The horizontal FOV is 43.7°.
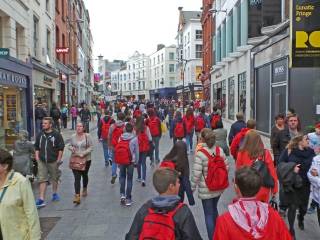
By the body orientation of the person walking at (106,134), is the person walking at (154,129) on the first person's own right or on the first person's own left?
on the first person's own right

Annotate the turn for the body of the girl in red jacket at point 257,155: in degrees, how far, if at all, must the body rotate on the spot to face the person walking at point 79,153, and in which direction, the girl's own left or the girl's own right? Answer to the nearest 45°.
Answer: approximately 45° to the girl's own left

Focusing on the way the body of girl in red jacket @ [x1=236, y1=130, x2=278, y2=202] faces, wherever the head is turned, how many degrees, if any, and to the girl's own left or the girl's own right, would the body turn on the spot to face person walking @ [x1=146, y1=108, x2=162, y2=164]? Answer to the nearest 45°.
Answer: approximately 45° to the girl's own left

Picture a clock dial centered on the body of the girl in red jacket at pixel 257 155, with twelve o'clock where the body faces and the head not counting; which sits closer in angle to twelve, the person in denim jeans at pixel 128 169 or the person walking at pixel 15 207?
the person in denim jeans

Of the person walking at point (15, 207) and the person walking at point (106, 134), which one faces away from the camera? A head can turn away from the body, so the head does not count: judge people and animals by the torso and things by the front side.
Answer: the person walking at point (106, 134)

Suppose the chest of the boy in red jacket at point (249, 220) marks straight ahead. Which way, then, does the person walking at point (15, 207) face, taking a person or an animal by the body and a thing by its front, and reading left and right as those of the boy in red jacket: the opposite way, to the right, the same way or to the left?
the opposite way

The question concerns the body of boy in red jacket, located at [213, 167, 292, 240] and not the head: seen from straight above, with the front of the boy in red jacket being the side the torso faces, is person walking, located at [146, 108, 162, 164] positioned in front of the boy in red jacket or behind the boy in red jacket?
in front

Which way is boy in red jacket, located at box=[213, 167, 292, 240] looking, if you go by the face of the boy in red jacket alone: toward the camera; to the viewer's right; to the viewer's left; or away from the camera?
away from the camera

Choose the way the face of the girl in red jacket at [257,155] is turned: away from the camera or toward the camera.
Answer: away from the camera

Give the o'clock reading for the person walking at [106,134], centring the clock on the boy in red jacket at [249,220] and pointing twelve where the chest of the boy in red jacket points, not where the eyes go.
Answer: The person walking is roughly at 11 o'clock from the boy in red jacket.

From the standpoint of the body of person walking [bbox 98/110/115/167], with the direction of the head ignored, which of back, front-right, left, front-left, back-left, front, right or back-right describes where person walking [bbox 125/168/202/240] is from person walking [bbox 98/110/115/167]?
back

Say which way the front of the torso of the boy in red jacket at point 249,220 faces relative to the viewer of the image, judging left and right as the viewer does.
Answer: facing away from the viewer

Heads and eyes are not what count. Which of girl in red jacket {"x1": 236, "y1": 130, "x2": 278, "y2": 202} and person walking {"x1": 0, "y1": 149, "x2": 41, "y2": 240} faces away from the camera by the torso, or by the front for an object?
the girl in red jacket

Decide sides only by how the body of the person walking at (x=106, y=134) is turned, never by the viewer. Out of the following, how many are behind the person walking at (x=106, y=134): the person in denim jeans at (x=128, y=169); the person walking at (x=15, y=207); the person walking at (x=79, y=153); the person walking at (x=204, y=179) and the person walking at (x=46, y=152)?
5

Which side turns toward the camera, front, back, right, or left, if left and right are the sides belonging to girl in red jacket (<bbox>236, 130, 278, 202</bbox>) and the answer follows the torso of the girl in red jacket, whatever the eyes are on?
back

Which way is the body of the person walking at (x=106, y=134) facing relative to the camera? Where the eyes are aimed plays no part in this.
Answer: away from the camera

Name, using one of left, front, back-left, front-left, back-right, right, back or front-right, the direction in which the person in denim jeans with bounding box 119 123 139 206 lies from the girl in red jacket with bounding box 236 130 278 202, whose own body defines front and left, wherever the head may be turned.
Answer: front-left
